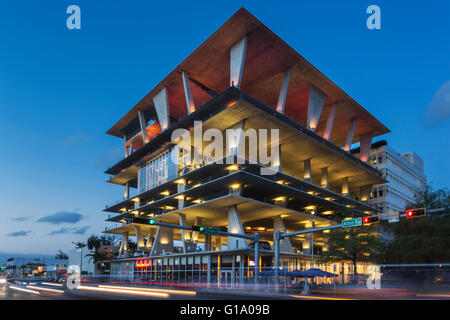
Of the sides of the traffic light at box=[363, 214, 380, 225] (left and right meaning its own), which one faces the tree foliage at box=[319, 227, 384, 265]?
back

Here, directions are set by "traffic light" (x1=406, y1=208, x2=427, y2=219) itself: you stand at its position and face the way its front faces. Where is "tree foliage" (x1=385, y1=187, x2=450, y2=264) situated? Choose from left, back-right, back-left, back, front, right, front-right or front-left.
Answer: back

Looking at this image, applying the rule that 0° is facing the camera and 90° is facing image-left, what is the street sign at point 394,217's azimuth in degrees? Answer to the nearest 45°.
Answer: approximately 0°

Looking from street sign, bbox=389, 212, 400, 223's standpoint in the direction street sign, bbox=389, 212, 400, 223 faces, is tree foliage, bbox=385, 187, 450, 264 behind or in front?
behind

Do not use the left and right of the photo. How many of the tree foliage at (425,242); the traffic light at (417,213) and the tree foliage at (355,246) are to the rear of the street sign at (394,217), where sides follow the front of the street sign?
2

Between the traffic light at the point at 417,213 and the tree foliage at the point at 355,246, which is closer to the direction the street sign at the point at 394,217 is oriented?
the traffic light

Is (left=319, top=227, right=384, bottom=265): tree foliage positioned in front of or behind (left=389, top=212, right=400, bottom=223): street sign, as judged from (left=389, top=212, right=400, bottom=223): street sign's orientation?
behind

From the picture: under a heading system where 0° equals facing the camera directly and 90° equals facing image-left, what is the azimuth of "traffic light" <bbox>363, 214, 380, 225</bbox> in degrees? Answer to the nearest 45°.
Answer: approximately 0°
